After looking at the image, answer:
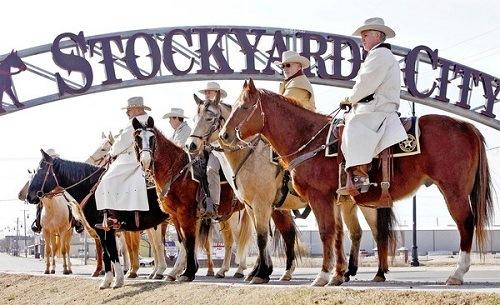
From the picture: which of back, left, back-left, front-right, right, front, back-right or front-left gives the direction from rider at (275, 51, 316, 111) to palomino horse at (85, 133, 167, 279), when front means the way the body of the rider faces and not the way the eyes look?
right

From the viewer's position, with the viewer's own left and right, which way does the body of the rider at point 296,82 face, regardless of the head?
facing the viewer and to the left of the viewer

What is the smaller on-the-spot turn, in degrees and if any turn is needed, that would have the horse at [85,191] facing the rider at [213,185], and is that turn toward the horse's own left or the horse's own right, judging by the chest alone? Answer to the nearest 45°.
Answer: approximately 135° to the horse's own left

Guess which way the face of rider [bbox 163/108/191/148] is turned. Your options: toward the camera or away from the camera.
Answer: toward the camera

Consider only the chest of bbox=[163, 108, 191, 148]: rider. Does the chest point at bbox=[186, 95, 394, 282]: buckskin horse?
no

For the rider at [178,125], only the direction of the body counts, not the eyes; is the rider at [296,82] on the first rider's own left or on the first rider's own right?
on the first rider's own left

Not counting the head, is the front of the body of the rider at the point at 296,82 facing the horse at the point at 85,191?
no

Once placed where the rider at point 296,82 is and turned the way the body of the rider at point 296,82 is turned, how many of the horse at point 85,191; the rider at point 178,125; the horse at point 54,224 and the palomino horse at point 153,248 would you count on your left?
0

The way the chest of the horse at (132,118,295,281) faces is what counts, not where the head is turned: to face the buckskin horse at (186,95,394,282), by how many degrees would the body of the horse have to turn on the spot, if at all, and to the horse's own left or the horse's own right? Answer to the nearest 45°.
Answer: approximately 90° to the horse's own left

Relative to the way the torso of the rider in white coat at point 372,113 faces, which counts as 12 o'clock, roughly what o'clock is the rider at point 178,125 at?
The rider is roughly at 2 o'clock from the rider in white coat.

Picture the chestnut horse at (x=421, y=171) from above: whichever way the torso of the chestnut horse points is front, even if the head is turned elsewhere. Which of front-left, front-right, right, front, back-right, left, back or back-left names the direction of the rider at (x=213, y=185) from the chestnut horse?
front-right

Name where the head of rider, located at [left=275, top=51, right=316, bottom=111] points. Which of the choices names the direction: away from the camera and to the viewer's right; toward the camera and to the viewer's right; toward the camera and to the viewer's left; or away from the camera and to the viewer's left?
toward the camera and to the viewer's left

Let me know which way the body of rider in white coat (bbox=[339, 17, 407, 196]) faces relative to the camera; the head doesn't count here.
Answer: to the viewer's left

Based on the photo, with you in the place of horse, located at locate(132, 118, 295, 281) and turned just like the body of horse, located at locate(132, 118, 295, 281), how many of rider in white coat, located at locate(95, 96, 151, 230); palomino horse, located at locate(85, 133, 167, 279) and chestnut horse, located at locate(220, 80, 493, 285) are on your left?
1
